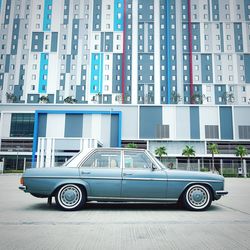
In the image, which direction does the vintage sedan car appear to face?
to the viewer's right
